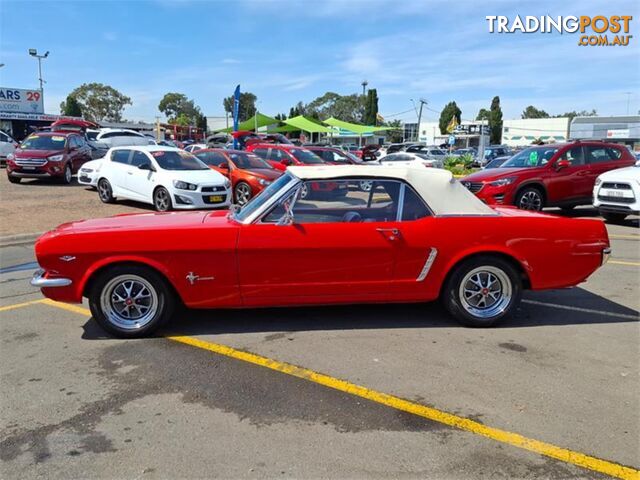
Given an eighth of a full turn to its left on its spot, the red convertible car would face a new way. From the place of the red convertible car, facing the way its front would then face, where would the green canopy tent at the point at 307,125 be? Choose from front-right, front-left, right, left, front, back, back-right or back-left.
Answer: back-right

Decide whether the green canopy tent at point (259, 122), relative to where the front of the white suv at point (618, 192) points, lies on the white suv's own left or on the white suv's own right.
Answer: on the white suv's own right

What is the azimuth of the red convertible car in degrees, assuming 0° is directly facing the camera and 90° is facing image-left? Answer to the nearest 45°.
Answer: approximately 90°

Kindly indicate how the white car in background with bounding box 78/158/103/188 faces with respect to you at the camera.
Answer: facing the viewer and to the left of the viewer

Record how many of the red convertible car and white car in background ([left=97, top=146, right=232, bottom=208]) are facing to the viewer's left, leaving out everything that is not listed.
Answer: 1

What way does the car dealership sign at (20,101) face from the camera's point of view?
toward the camera

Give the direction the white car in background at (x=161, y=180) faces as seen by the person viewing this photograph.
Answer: facing the viewer and to the right of the viewer

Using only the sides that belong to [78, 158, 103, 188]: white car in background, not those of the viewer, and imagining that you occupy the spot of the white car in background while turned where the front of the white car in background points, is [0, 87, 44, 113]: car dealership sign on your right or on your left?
on your right

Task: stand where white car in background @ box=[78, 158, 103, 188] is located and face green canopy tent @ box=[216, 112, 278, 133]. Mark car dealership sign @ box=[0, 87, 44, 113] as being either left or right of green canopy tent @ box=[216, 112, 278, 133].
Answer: left

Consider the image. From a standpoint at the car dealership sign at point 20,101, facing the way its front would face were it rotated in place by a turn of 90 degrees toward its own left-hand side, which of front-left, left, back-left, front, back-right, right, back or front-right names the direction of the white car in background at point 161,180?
right
